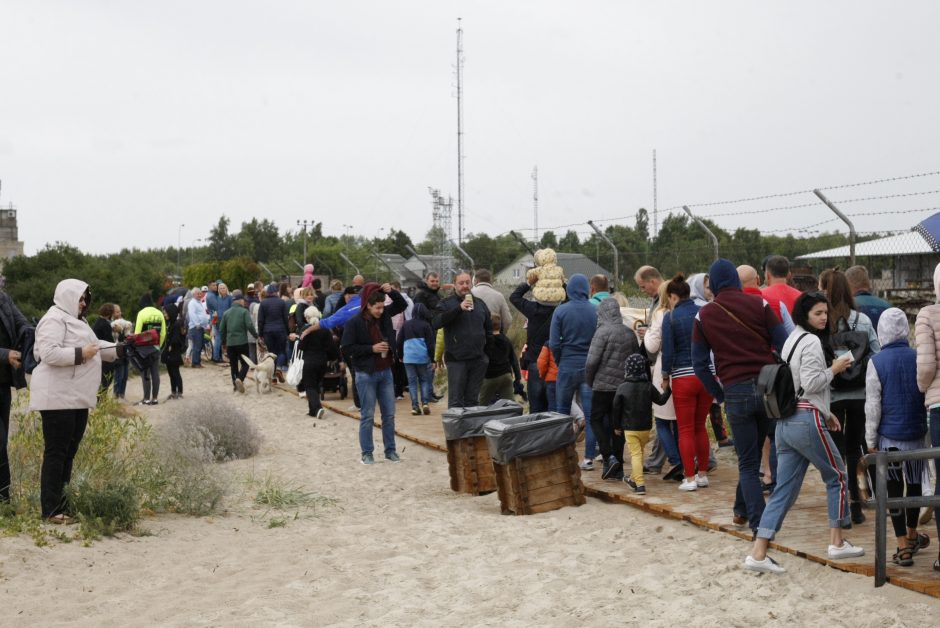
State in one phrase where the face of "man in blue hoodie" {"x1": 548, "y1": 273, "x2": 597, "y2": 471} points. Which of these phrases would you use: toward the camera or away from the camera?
away from the camera

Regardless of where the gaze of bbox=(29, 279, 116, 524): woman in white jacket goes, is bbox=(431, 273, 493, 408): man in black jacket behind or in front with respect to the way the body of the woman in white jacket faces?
in front

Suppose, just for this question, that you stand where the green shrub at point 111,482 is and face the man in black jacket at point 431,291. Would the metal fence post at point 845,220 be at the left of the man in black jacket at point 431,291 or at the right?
right

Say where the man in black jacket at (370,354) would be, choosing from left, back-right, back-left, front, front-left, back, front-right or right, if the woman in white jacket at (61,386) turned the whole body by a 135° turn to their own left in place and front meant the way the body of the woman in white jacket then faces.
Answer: right

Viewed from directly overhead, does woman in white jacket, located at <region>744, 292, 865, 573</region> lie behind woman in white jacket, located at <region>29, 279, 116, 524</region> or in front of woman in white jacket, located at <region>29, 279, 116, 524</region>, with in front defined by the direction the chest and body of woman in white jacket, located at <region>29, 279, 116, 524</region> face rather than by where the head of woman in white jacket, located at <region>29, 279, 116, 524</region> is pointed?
in front

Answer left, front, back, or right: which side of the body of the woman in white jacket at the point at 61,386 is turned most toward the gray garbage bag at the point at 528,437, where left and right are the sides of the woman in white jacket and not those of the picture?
front

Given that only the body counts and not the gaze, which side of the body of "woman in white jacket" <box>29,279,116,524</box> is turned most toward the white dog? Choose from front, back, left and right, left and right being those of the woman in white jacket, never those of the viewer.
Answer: left

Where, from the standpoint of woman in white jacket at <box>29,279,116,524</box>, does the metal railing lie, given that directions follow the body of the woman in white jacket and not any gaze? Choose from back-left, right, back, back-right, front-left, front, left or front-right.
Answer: front-right

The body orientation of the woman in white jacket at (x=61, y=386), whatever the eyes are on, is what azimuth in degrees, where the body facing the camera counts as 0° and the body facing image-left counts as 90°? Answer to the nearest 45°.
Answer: approximately 270°

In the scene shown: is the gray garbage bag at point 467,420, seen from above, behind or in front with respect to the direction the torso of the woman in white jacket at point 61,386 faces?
in front

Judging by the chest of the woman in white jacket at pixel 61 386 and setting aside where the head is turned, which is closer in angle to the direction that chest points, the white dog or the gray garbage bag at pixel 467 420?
the gray garbage bag

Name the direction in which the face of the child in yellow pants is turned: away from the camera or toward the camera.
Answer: away from the camera

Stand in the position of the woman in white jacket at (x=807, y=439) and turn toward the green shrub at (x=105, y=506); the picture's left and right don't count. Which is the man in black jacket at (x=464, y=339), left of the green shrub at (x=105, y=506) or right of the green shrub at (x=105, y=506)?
right

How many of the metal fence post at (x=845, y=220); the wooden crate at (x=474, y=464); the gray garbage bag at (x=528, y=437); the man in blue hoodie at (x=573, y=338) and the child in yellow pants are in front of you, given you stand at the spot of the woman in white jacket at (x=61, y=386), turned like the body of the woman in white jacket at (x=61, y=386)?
5

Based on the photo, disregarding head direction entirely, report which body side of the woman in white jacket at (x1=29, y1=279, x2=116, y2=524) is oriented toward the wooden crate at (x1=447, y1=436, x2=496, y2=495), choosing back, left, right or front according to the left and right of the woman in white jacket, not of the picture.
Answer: front
